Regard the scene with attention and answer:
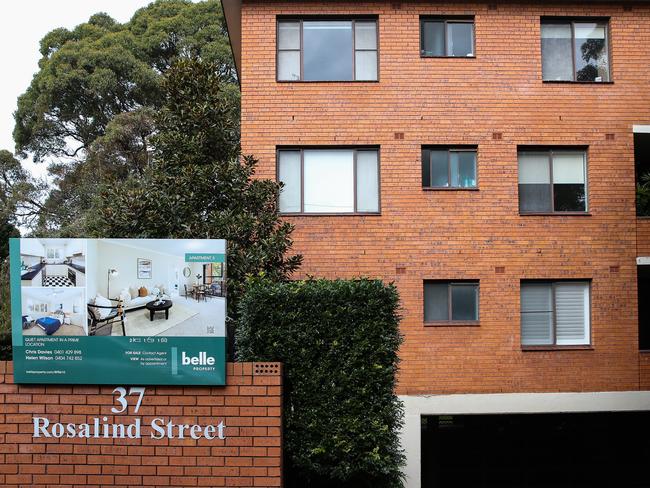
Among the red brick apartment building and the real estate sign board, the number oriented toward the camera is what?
2

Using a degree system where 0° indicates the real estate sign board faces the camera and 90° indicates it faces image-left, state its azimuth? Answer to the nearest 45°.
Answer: approximately 0°

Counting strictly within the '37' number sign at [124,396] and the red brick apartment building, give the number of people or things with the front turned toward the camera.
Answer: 2

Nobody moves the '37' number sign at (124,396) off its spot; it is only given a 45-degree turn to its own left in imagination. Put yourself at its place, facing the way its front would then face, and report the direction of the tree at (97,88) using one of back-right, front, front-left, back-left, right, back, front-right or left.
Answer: back-left

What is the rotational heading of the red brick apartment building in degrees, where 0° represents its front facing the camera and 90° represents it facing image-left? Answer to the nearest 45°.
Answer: approximately 0°

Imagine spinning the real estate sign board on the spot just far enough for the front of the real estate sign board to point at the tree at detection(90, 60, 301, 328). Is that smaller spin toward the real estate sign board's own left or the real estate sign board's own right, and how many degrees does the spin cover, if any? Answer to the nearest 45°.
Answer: approximately 135° to the real estate sign board's own left

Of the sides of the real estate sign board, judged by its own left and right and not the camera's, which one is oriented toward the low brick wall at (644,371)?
left

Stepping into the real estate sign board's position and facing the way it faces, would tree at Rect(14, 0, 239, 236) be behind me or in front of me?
behind
